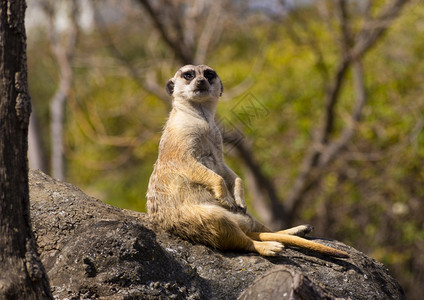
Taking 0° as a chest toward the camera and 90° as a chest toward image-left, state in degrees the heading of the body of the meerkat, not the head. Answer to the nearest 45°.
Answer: approximately 315°

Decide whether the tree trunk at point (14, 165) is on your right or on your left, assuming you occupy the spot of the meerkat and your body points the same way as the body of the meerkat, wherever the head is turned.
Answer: on your right
